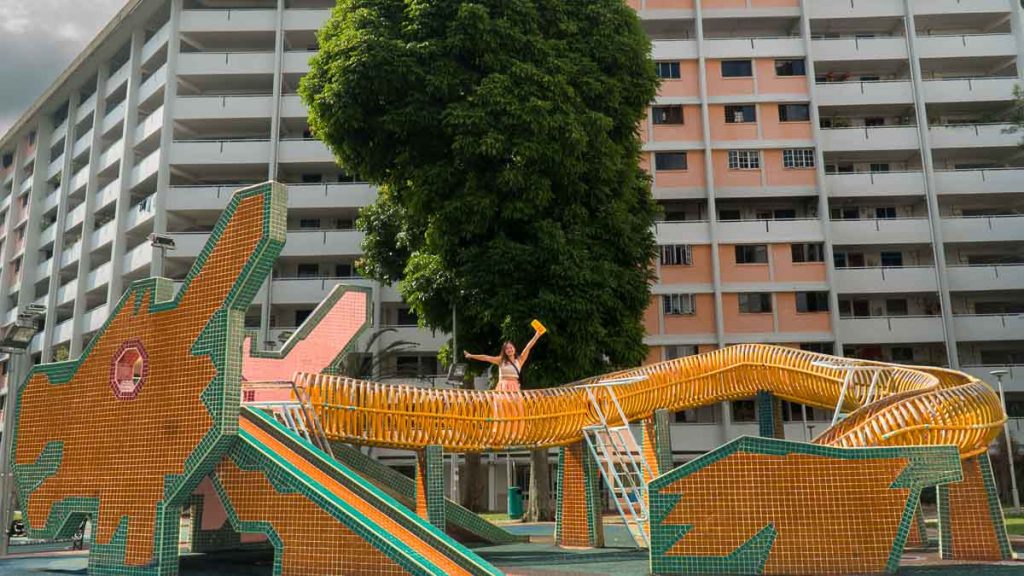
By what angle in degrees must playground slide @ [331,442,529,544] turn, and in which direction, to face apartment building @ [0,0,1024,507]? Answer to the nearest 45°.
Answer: approximately 45° to its left

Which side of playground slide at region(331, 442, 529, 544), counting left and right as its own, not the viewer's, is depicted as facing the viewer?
right

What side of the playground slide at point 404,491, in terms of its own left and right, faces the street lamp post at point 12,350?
back

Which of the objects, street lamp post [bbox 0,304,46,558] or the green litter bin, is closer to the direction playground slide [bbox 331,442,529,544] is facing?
the green litter bin
